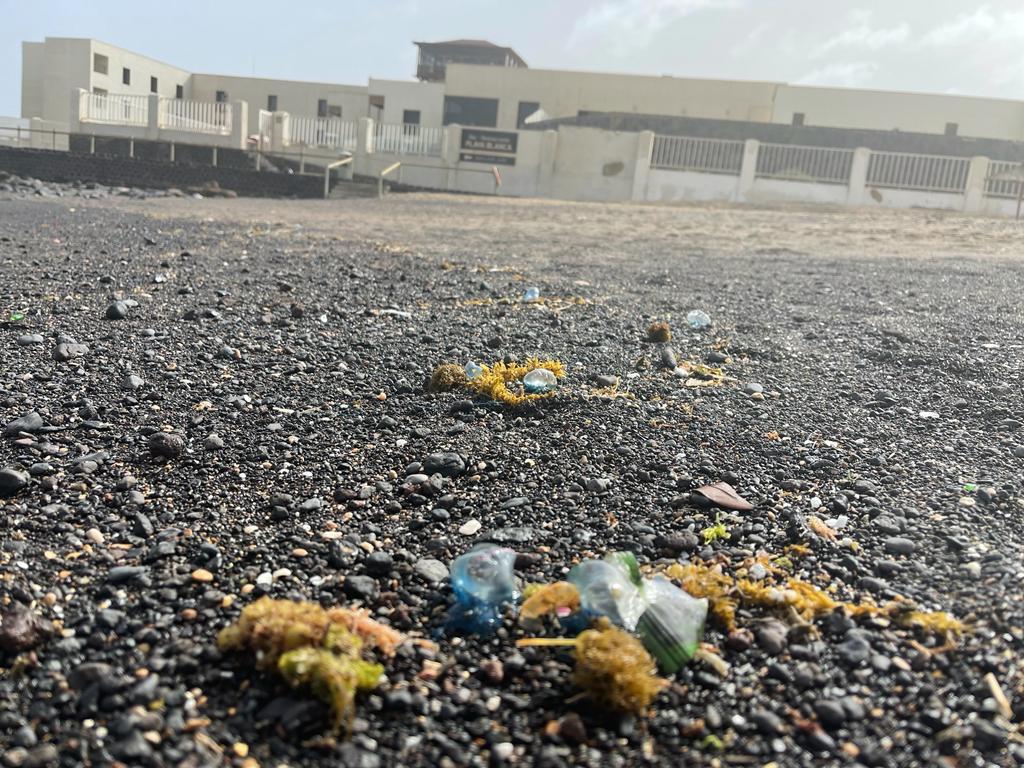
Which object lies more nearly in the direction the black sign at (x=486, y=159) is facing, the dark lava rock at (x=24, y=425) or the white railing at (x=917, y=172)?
the dark lava rock

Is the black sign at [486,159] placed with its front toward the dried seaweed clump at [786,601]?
yes

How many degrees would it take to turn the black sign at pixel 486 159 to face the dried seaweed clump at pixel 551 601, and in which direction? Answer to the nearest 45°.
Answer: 0° — it already faces it

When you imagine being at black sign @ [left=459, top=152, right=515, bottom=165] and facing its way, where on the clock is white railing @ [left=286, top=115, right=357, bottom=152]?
The white railing is roughly at 3 o'clock from the black sign.

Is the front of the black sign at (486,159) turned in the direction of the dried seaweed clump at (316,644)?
yes

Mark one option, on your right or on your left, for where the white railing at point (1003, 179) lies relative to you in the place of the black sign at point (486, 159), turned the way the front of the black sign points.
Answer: on your left

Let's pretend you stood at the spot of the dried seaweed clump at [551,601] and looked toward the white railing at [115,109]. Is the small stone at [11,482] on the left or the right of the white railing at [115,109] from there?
left

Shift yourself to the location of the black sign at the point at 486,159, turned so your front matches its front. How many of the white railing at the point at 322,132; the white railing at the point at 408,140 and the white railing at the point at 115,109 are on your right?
3

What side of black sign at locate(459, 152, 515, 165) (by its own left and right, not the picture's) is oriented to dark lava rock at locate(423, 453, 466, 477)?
front

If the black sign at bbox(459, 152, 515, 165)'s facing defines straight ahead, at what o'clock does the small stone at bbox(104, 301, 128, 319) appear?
The small stone is roughly at 12 o'clock from the black sign.

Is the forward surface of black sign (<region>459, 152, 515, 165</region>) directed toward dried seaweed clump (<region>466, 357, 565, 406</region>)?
yes

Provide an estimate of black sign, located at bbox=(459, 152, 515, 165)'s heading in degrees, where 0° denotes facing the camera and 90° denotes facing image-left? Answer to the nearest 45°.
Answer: approximately 0°

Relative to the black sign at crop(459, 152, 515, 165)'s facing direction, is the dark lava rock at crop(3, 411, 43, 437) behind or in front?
in front

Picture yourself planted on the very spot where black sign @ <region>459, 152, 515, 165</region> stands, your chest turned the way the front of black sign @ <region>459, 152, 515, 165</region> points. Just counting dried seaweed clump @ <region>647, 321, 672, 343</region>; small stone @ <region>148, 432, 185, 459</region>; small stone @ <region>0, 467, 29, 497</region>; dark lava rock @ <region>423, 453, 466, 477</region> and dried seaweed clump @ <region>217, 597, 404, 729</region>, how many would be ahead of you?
5

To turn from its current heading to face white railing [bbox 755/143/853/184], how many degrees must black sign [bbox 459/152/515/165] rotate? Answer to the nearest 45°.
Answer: approximately 90° to its left

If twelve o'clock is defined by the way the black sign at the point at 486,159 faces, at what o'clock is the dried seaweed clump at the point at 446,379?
The dried seaweed clump is roughly at 12 o'clock from the black sign.

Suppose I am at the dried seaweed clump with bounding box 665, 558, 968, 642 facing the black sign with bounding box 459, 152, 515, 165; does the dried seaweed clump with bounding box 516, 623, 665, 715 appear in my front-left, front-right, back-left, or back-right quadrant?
back-left

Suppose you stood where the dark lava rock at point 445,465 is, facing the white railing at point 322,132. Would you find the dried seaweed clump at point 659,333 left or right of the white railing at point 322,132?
right
